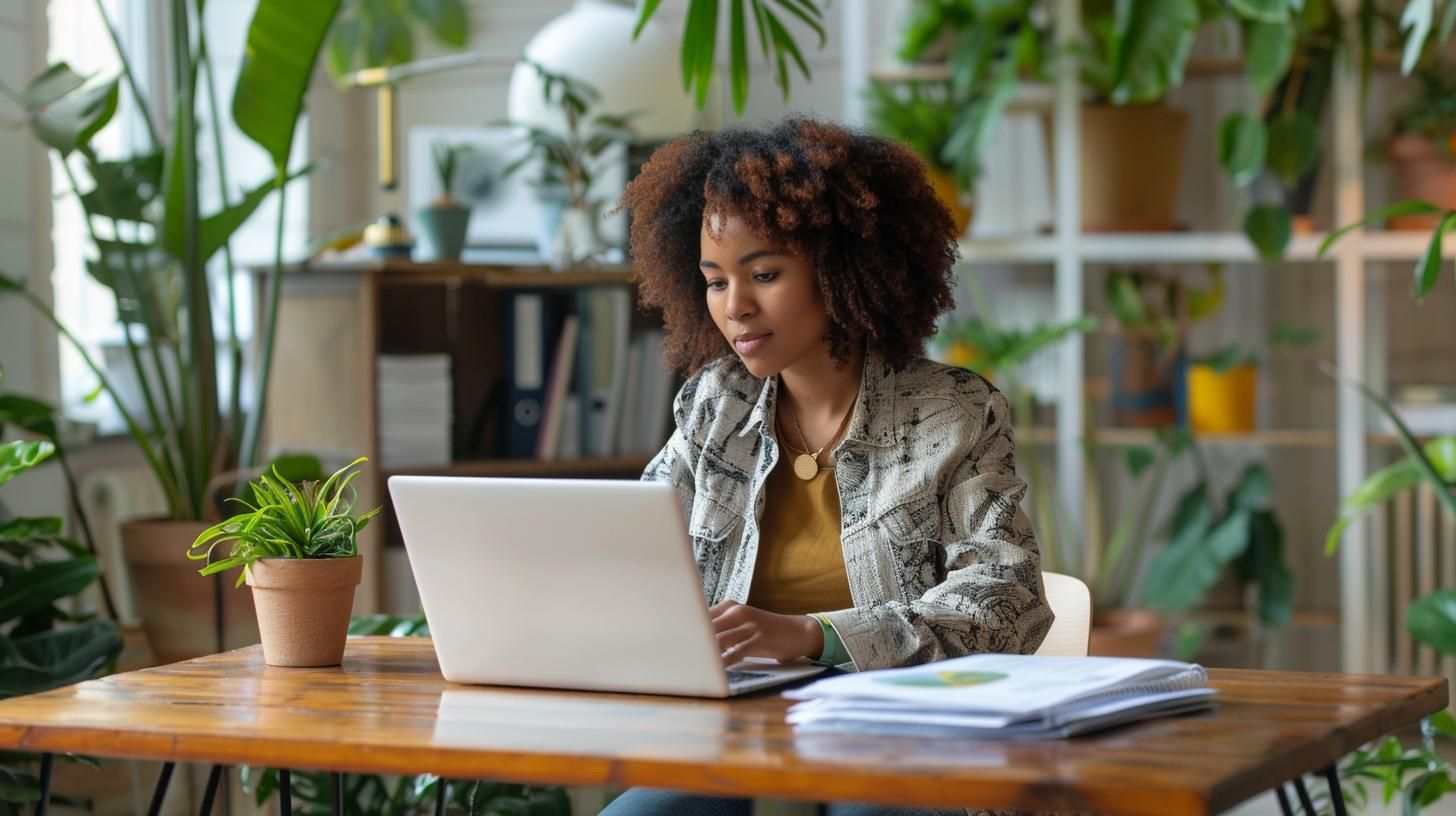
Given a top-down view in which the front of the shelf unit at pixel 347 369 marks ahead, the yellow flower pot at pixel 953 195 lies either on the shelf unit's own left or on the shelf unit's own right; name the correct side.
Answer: on the shelf unit's own left

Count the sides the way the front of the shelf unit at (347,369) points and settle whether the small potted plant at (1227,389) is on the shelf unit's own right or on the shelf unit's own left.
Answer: on the shelf unit's own left

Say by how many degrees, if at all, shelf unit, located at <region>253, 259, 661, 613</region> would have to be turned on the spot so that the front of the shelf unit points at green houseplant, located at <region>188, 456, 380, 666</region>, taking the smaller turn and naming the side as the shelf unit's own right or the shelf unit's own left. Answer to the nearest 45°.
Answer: approximately 45° to the shelf unit's own right

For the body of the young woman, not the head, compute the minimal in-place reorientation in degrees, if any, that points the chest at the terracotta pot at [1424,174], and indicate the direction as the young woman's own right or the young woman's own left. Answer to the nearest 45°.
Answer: approximately 180°

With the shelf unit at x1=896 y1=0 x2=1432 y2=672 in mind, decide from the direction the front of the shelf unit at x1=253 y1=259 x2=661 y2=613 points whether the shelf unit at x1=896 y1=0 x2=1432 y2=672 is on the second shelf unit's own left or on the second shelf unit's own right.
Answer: on the second shelf unit's own left

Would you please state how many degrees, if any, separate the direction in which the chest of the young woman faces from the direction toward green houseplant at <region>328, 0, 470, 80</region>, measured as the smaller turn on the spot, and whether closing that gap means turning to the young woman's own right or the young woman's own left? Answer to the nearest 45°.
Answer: approximately 135° to the young woman's own right

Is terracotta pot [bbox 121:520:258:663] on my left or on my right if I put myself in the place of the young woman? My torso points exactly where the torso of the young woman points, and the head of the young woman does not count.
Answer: on my right

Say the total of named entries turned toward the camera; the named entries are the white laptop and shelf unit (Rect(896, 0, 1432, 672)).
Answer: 1

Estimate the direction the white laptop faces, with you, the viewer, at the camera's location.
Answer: facing away from the viewer and to the right of the viewer

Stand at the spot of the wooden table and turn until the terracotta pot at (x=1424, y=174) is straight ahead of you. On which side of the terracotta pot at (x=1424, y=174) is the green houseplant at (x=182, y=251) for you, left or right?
left

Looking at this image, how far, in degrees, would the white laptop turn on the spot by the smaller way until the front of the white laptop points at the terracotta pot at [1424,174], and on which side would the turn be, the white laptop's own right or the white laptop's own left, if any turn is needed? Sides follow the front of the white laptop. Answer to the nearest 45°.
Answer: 0° — it already faces it

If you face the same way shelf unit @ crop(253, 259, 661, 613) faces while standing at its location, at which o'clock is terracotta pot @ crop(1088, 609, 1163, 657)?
The terracotta pot is roughly at 10 o'clock from the shelf unit.
